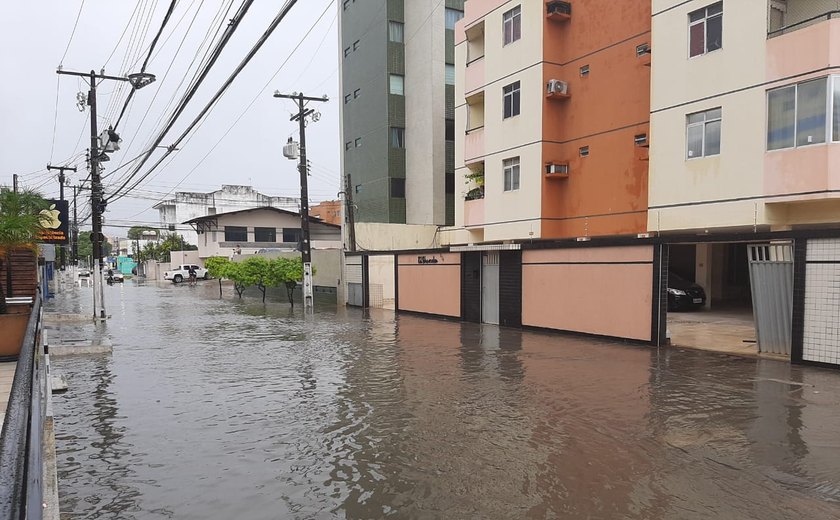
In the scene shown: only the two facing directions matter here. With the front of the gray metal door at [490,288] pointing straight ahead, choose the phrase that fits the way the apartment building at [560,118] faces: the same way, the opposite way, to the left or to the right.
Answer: the same way

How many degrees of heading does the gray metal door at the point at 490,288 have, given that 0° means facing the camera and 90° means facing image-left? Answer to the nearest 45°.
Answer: approximately 45°

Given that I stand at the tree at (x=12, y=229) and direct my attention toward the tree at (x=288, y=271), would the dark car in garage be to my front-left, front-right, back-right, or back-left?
front-right

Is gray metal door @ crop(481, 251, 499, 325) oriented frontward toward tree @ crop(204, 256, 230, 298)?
no

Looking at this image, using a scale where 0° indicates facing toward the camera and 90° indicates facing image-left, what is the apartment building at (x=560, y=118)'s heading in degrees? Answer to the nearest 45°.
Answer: approximately 45°

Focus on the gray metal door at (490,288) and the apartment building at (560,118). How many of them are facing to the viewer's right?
0

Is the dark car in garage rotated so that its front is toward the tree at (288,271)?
no

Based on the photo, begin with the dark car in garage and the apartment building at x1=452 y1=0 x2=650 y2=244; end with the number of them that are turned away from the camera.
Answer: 0

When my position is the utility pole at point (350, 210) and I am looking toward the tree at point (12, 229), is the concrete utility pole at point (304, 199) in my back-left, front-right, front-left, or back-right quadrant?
front-right

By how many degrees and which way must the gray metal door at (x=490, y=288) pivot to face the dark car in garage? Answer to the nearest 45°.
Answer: approximately 135° to its left

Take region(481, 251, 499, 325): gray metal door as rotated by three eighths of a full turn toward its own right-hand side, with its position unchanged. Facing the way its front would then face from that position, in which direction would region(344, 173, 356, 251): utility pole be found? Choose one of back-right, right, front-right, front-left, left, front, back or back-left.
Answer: front-left

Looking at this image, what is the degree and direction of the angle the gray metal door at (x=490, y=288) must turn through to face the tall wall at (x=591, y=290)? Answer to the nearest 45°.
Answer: approximately 90° to its left
